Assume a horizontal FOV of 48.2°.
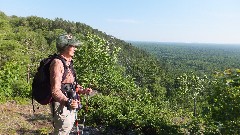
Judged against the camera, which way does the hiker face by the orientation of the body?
to the viewer's right
